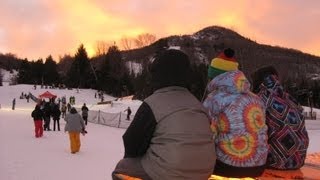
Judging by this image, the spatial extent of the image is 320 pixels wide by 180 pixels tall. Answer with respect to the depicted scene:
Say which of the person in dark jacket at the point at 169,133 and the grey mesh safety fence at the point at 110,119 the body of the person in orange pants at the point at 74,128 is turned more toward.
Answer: the grey mesh safety fence

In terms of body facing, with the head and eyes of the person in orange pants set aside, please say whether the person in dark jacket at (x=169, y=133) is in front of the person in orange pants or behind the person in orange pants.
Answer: behind

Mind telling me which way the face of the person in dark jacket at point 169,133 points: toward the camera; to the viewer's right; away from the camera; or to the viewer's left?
away from the camera

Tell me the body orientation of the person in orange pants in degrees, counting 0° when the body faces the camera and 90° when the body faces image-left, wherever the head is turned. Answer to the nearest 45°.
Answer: approximately 180°

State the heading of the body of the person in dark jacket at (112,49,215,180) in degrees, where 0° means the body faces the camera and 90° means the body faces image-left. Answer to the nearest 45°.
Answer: approximately 135°
